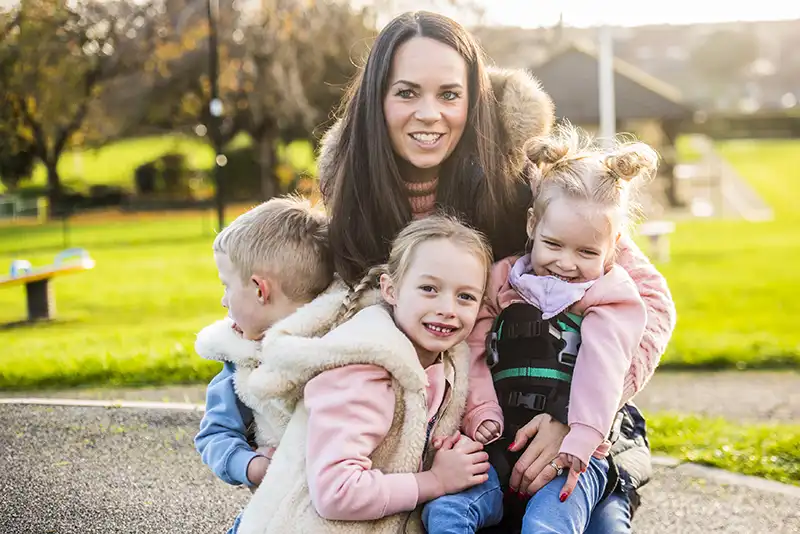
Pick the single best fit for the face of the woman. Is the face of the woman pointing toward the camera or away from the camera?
toward the camera

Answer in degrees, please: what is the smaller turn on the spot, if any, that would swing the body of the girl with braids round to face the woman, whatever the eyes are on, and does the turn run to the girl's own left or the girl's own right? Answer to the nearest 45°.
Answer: approximately 135° to the girl's own left

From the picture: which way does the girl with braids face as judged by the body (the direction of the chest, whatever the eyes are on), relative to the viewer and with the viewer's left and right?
facing the viewer and to the right of the viewer

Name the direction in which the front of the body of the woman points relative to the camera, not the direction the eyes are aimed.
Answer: toward the camera

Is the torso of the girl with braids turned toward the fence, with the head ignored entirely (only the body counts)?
no

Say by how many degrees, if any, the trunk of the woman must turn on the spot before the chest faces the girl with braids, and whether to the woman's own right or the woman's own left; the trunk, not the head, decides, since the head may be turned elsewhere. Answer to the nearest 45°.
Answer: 0° — they already face them

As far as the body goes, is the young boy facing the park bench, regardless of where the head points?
no

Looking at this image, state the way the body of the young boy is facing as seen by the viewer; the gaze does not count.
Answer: to the viewer's left

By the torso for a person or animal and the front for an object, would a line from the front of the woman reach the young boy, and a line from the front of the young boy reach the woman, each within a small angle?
no

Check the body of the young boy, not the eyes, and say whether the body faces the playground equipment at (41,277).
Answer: no

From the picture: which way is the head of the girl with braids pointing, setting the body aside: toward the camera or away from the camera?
toward the camera

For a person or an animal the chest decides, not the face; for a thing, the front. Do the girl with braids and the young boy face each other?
no
